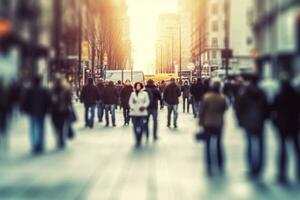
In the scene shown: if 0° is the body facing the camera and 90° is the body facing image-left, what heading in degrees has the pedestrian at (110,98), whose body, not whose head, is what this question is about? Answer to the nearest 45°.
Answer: approximately 180°

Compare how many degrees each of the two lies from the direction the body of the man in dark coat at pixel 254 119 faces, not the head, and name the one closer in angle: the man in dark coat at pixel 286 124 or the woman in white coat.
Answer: the woman in white coat

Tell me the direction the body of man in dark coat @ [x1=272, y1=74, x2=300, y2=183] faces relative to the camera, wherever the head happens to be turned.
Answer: away from the camera

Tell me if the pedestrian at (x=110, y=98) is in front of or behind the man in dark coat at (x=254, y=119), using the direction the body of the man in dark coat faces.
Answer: in front

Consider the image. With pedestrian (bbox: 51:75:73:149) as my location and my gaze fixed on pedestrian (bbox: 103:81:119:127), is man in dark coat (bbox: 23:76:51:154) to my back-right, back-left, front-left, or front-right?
back-left

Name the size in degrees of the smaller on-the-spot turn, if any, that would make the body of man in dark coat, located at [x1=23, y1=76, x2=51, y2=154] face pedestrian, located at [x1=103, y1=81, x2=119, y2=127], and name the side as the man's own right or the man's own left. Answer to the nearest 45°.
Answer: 0° — they already face them

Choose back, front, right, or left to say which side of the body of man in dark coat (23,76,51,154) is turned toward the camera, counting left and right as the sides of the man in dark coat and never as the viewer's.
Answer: back

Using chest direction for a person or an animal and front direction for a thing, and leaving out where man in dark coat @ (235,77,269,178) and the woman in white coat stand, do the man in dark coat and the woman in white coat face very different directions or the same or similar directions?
very different directions

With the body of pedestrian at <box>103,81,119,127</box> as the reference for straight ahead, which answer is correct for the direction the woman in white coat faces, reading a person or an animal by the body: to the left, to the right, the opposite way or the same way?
the opposite way
